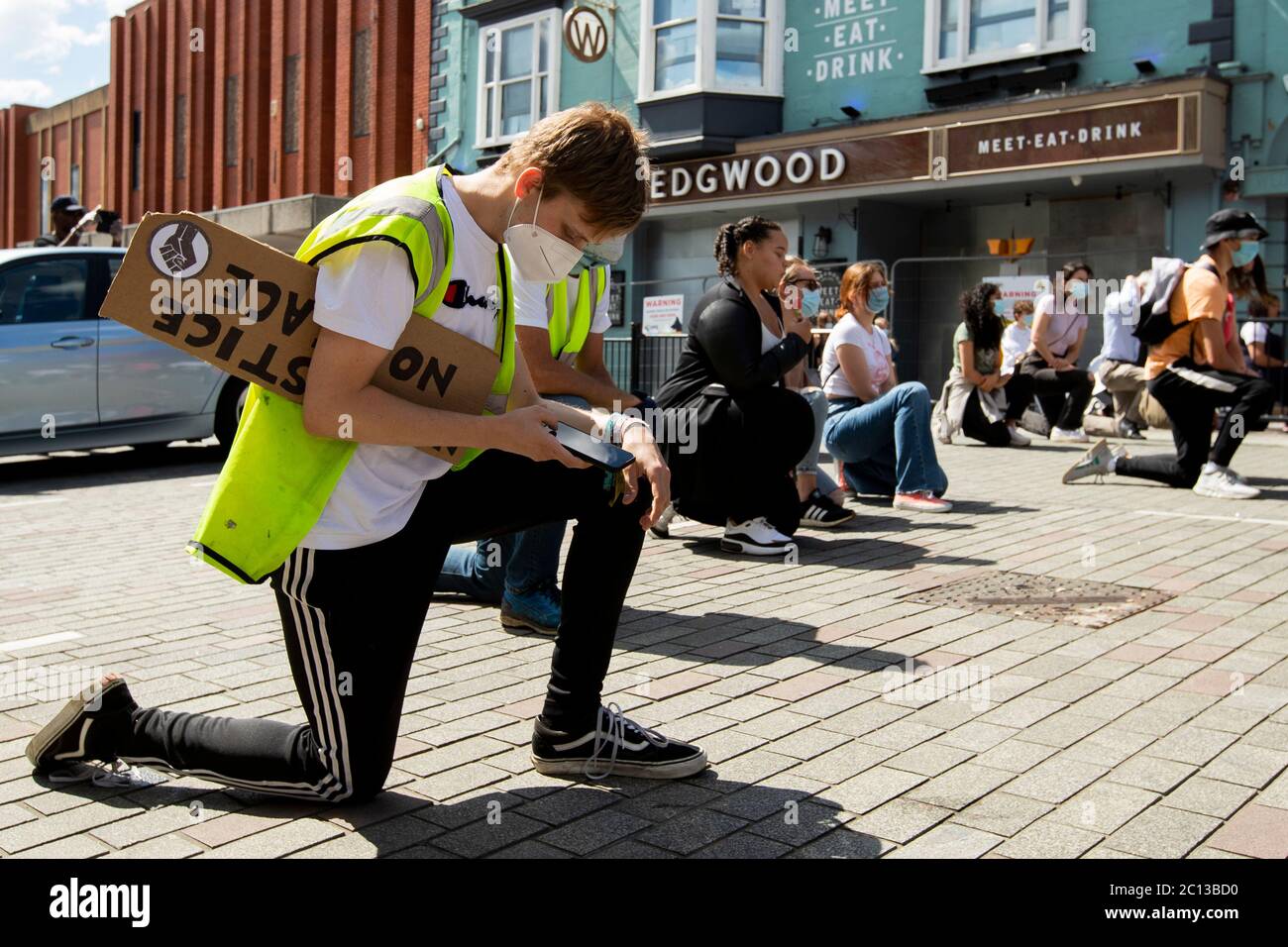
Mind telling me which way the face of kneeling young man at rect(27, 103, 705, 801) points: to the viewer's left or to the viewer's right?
to the viewer's right

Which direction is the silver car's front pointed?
to the viewer's left

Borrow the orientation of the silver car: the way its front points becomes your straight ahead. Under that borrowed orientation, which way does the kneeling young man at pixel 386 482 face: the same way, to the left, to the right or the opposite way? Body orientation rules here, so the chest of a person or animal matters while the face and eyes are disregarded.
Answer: the opposite way

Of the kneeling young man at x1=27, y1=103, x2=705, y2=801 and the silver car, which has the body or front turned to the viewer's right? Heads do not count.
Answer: the kneeling young man

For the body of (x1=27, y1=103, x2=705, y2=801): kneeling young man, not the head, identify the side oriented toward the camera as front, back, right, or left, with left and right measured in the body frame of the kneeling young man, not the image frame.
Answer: right

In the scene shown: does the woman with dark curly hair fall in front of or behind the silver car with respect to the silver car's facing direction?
behind

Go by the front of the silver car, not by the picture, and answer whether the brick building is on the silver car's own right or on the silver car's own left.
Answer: on the silver car's own right
